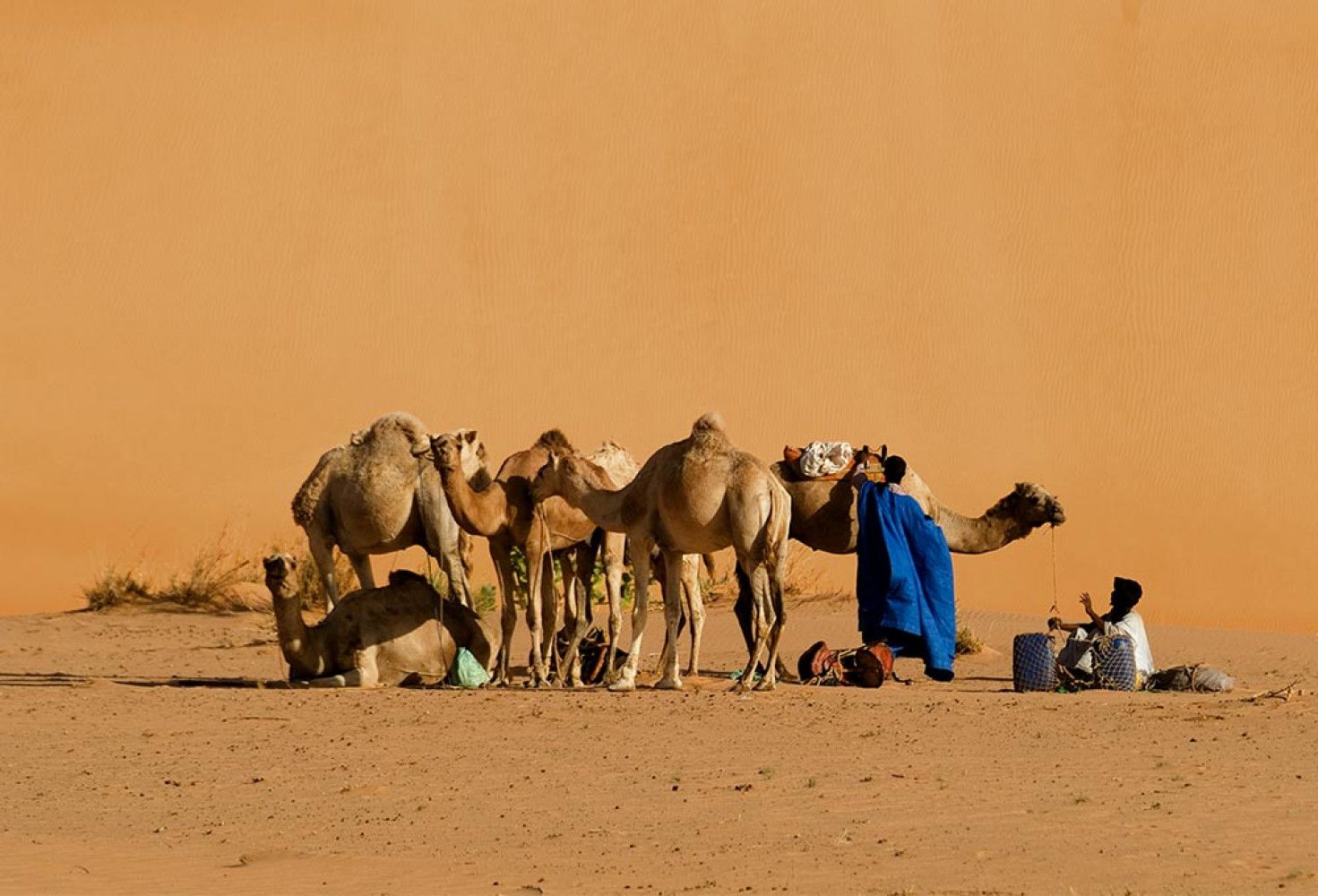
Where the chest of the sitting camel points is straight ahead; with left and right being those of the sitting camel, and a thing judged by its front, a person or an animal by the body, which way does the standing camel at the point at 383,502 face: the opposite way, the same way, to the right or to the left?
the opposite way

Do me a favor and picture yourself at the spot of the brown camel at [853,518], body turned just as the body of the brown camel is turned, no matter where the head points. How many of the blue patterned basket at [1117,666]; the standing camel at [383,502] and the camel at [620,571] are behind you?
2

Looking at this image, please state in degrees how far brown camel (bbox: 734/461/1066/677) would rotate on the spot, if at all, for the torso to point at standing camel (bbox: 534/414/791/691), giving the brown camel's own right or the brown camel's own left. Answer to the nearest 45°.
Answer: approximately 135° to the brown camel's own right

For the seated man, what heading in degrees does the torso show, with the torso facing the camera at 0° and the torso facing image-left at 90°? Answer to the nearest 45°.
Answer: approximately 90°

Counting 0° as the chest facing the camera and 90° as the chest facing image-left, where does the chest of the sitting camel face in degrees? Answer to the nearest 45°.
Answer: approximately 90°

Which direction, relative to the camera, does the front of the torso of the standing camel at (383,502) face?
to the viewer's right

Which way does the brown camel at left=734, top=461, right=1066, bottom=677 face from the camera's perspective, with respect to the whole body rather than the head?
to the viewer's right

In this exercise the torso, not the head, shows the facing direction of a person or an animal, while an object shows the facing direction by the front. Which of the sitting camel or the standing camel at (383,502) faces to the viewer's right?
the standing camel

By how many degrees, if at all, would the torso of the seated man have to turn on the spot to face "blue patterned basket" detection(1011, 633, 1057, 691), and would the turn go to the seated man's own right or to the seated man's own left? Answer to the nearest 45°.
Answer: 0° — they already face it

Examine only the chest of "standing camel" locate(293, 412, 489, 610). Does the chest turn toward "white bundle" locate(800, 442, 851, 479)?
yes

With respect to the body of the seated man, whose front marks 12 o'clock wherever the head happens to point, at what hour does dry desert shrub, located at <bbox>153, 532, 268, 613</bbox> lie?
The dry desert shrub is roughly at 1 o'clock from the seated man.

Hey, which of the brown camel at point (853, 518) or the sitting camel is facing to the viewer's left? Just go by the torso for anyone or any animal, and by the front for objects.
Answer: the sitting camel

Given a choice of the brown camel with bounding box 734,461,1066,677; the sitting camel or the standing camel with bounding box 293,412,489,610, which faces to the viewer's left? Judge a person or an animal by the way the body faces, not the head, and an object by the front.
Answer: the sitting camel

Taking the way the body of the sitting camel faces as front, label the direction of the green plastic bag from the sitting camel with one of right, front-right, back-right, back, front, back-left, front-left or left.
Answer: back

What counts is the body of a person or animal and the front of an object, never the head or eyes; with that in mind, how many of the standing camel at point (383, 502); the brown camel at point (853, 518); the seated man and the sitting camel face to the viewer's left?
2
